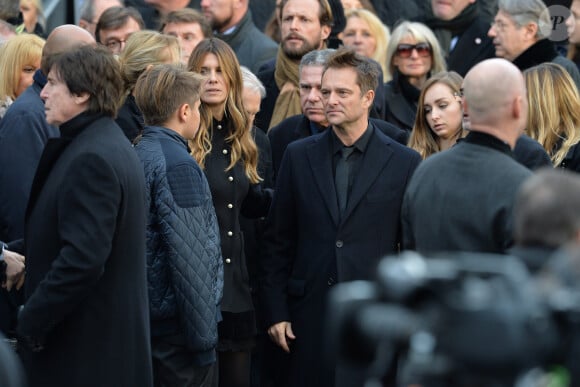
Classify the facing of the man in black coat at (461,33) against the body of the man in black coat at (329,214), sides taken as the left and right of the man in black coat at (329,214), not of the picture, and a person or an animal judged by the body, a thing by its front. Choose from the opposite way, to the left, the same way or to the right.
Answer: the same way

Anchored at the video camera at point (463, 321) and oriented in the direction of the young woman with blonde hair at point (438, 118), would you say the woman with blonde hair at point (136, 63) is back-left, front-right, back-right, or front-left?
front-left

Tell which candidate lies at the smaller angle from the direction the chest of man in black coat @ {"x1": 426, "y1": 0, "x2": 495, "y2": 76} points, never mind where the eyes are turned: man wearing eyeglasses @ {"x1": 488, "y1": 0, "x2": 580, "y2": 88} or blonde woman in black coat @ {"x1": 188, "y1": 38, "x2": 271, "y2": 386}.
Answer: the blonde woman in black coat

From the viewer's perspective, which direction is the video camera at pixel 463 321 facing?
to the viewer's left

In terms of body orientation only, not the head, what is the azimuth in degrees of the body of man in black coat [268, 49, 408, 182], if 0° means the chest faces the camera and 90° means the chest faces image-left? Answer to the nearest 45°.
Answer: approximately 45°

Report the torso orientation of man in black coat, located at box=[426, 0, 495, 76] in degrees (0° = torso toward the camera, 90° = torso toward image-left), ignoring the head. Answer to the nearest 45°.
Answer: approximately 45°

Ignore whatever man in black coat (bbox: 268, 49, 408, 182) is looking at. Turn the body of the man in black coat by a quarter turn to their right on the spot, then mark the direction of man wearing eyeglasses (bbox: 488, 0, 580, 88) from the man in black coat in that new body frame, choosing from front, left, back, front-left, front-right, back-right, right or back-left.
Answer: right

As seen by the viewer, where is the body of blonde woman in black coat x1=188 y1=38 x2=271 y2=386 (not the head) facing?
toward the camera

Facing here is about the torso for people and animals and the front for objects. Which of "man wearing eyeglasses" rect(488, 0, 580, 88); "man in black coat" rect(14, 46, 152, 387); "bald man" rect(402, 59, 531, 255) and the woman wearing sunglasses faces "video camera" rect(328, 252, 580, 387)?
the woman wearing sunglasses

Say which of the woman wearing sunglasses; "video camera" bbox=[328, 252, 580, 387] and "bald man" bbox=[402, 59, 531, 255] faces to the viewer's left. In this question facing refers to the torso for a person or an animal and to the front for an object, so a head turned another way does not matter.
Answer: the video camera

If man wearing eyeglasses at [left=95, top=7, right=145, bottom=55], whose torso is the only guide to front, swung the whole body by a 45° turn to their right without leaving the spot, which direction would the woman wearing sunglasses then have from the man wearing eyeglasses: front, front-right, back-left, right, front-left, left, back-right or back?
back-left

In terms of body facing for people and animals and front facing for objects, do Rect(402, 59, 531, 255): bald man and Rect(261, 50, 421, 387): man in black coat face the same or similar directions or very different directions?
very different directions

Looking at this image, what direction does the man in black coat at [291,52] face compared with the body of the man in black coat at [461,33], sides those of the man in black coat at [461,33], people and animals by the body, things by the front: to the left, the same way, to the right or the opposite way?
the same way

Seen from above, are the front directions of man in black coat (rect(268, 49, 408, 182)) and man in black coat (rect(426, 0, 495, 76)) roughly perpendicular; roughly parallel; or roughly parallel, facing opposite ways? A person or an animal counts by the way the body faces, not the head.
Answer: roughly parallel

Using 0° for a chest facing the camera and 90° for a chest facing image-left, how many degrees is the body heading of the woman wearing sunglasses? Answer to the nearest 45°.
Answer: approximately 0°

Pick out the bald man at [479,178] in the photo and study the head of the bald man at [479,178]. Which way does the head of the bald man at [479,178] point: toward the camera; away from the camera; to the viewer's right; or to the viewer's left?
away from the camera

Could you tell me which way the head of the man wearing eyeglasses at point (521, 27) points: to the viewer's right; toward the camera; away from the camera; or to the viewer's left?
to the viewer's left

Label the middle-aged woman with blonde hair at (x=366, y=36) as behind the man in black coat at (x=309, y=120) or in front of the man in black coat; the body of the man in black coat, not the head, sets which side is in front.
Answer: behind
